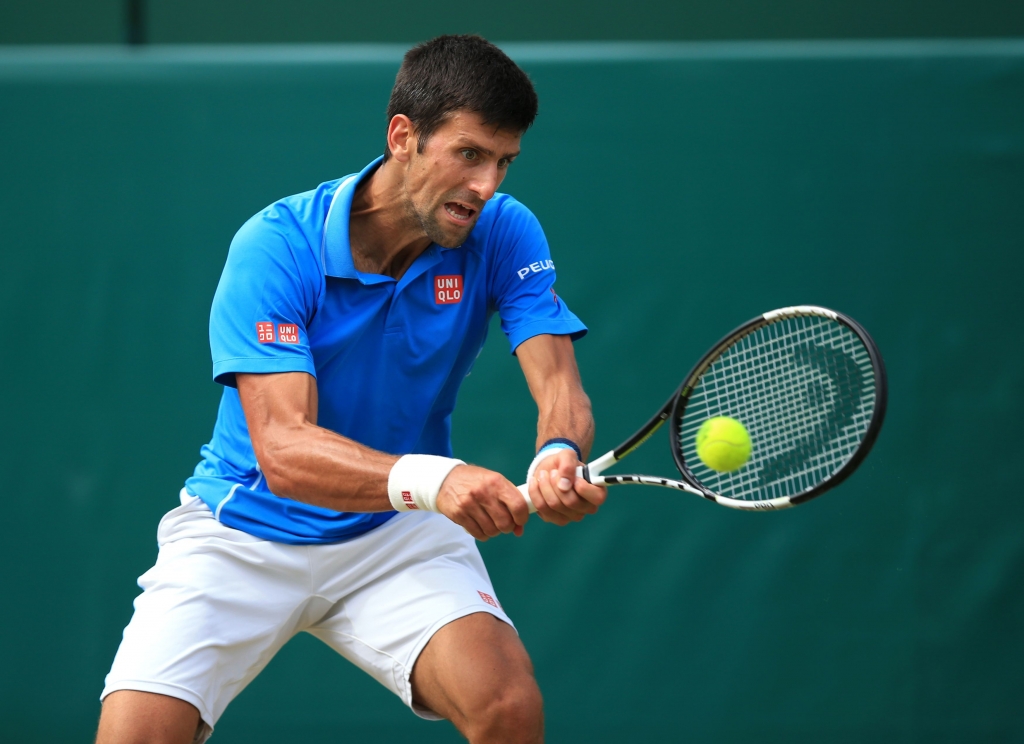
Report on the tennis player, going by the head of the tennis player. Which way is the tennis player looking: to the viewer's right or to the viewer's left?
to the viewer's right

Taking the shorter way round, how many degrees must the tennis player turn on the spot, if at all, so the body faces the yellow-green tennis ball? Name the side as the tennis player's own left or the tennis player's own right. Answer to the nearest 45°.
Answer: approximately 45° to the tennis player's own left
